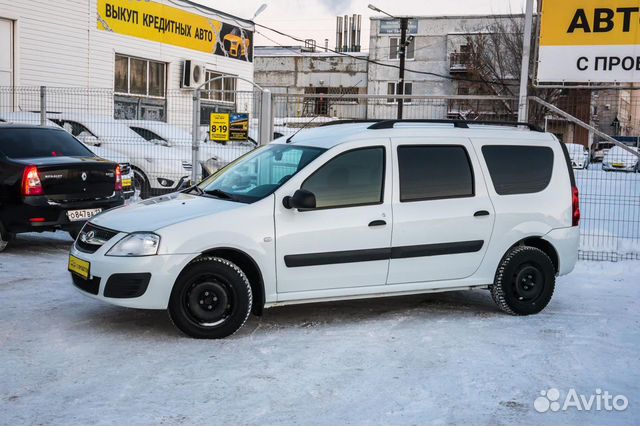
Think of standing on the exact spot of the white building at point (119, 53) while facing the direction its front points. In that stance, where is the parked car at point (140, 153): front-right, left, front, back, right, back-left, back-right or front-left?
front-right

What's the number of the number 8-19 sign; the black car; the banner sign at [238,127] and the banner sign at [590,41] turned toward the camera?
3

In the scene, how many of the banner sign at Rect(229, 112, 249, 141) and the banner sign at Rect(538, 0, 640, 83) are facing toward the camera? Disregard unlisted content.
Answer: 2

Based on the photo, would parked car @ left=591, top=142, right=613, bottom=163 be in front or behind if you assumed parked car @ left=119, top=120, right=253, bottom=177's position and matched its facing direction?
in front

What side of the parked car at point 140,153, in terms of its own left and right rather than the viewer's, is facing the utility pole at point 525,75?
front

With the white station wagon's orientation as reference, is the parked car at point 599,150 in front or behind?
behind

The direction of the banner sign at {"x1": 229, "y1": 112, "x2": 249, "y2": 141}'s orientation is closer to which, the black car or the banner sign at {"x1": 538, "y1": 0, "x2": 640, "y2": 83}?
the black car

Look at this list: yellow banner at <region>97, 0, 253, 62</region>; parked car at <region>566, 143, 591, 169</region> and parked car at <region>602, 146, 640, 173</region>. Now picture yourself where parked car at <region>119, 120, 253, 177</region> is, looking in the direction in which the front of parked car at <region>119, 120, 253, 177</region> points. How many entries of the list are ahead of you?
2

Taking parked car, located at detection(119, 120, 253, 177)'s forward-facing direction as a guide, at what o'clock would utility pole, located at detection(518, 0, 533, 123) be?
The utility pole is roughly at 12 o'clock from the parked car.

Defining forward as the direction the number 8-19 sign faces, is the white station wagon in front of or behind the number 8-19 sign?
in front

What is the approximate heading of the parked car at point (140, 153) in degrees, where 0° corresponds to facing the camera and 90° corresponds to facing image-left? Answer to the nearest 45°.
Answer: approximately 315°

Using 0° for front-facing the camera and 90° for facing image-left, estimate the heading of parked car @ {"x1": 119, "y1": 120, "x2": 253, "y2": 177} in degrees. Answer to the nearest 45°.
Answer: approximately 315°
